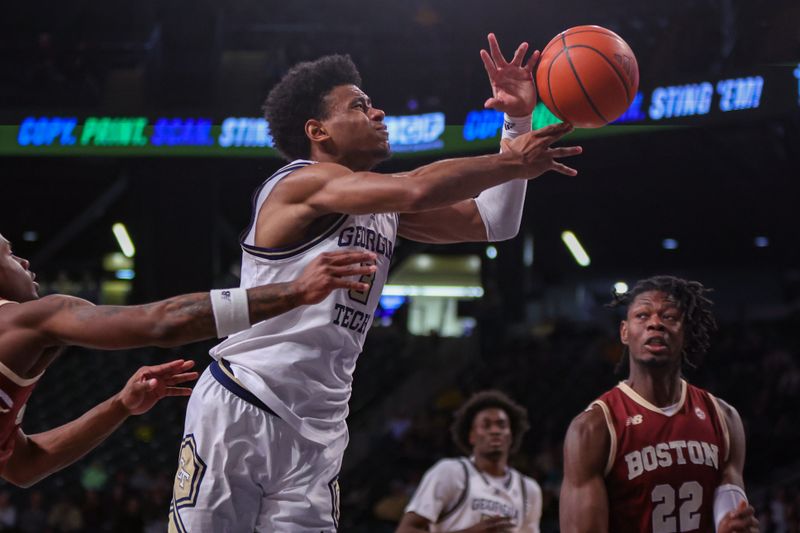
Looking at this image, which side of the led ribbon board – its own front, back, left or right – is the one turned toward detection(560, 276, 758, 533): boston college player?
front

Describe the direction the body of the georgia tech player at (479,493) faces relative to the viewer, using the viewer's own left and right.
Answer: facing the viewer and to the right of the viewer

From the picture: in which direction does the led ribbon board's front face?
toward the camera

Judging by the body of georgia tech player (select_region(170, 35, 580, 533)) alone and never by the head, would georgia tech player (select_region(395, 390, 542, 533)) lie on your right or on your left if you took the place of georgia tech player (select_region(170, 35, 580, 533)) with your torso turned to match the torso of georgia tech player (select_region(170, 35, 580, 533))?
on your left

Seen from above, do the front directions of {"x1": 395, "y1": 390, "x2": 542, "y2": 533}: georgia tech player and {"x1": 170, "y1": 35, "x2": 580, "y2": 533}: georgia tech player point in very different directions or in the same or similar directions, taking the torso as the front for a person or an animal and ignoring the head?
same or similar directions

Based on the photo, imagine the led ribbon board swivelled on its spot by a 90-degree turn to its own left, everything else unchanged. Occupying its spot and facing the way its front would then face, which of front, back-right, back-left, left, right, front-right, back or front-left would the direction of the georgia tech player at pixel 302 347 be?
right

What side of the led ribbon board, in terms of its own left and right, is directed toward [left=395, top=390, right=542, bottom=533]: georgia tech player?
front

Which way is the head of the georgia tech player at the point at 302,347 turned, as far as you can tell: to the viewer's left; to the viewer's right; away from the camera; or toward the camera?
to the viewer's right
